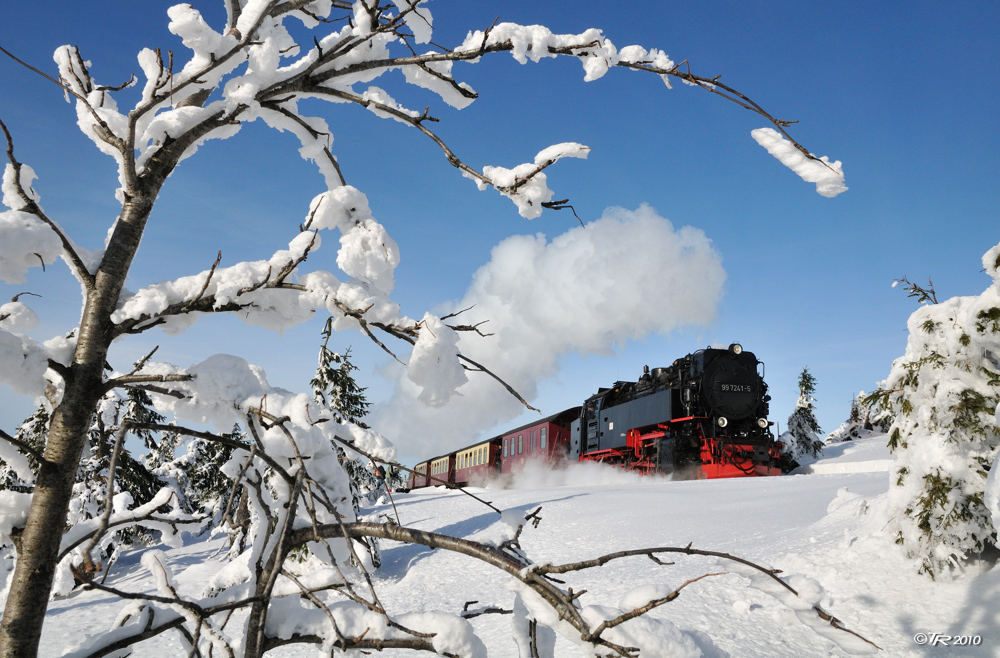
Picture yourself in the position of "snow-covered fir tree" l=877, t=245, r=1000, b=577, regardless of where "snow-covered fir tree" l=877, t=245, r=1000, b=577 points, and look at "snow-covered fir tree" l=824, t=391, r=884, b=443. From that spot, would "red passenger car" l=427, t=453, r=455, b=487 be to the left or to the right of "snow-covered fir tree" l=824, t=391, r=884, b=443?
left

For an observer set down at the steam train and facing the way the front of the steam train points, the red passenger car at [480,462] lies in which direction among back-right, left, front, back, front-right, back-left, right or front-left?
back

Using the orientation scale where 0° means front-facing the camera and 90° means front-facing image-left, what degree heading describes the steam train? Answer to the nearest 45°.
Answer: approximately 315°

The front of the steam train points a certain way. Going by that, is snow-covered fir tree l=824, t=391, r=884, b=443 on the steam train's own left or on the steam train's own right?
on the steam train's own left

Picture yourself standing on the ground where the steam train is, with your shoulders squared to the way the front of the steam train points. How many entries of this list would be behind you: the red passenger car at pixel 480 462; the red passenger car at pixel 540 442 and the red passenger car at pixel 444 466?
3
